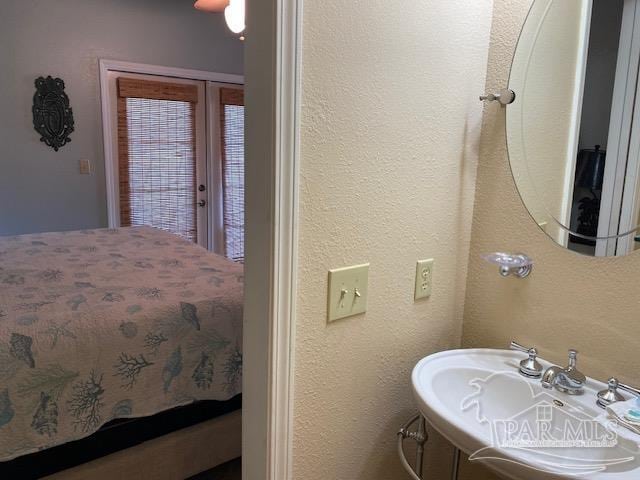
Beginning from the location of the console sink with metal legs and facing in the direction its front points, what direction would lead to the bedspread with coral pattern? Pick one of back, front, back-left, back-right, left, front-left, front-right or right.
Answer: front-right

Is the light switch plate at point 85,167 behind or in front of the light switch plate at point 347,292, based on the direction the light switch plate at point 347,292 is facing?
behind

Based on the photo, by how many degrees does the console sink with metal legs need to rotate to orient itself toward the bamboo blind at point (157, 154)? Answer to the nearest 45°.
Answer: approximately 90° to its right

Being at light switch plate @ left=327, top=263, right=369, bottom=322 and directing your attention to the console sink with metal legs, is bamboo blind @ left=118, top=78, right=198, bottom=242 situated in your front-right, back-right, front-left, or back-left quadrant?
back-left

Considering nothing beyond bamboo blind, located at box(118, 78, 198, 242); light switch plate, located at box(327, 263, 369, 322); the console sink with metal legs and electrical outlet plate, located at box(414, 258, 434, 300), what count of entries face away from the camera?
0

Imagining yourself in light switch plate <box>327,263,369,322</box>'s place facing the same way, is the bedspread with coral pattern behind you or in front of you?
behind

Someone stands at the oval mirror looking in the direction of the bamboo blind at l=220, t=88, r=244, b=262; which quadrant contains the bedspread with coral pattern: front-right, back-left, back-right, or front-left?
front-left

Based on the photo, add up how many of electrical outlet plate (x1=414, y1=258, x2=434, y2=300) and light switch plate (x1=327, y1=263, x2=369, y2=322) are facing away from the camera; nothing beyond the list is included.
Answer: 0

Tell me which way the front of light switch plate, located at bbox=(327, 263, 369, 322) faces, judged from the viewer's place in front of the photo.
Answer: facing the viewer and to the right of the viewer

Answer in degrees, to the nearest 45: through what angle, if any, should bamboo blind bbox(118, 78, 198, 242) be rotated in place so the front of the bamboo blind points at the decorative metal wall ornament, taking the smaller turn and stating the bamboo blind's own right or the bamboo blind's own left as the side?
approximately 135° to the bamboo blind's own right

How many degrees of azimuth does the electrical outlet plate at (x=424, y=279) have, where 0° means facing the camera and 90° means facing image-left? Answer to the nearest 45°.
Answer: approximately 315°

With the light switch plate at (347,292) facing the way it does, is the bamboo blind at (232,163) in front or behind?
behind

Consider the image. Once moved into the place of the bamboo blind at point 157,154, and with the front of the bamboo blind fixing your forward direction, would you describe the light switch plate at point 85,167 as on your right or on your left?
on your right
